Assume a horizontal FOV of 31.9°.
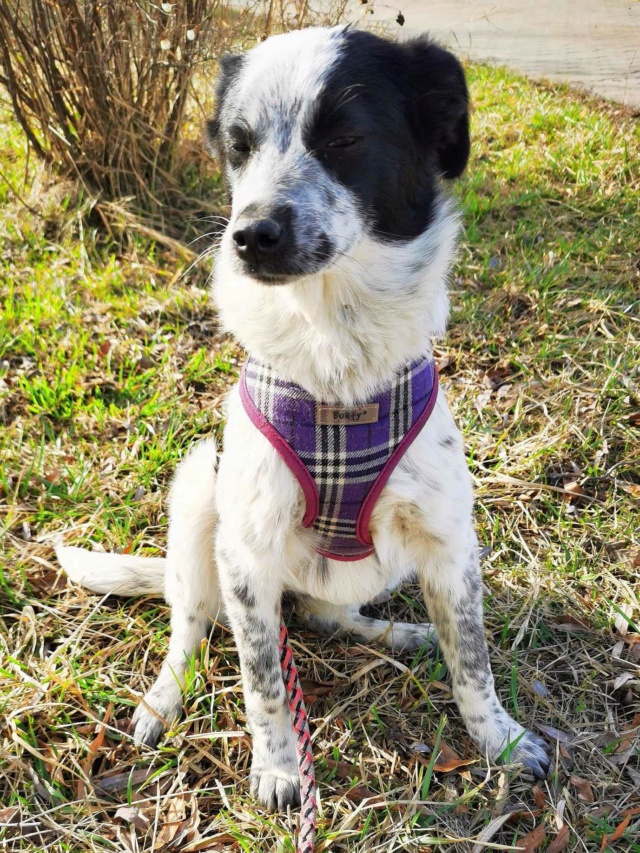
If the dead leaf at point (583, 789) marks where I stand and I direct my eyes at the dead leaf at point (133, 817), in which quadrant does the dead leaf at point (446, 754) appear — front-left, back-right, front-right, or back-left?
front-right

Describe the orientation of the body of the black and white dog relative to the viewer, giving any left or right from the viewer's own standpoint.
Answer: facing the viewer

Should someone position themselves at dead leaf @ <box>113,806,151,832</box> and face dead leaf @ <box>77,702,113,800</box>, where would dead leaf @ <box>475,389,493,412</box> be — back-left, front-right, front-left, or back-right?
front-right
